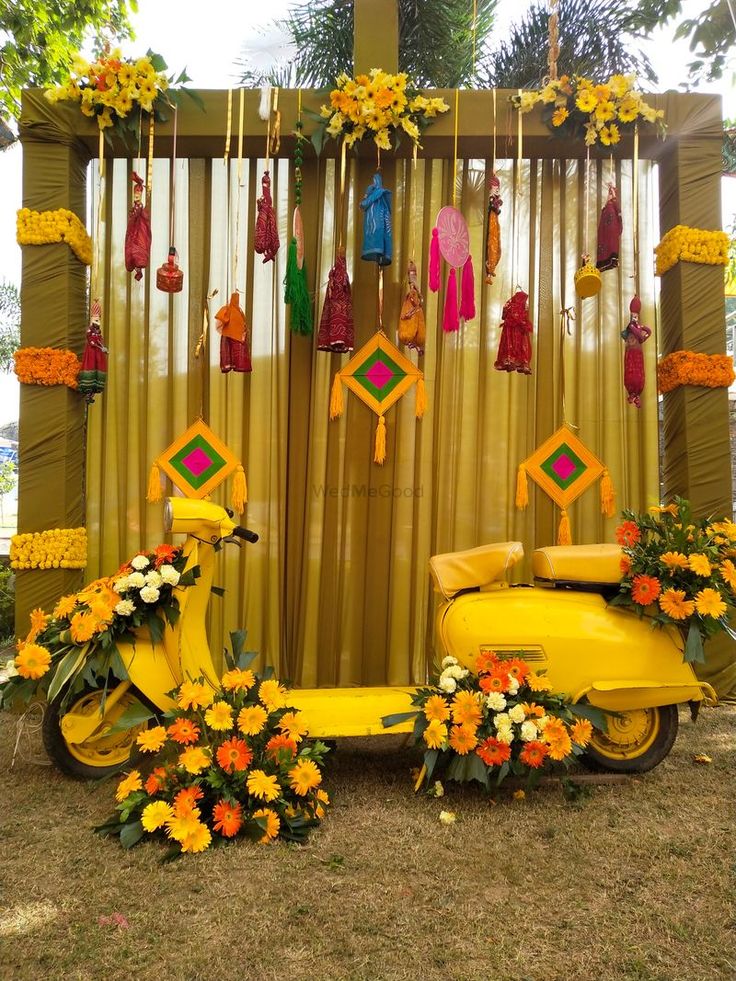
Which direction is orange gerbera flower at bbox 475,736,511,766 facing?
toward the camera

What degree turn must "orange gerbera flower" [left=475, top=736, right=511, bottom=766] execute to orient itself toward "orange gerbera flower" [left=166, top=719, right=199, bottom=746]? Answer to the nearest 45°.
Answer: approximately 90° to its right

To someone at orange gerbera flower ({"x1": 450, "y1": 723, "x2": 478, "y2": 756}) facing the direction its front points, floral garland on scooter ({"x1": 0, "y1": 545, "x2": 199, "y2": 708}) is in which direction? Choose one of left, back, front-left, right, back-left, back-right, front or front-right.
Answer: right

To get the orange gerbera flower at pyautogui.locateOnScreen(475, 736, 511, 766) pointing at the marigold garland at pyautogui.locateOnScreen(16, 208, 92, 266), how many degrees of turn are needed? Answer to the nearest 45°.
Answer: approximately 90° to its right

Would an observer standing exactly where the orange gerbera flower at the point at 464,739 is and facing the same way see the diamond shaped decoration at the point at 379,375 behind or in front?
behind

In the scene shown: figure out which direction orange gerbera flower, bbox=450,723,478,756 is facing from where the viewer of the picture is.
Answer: facing the viewer

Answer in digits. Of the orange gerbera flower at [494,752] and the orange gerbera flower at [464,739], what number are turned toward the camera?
2

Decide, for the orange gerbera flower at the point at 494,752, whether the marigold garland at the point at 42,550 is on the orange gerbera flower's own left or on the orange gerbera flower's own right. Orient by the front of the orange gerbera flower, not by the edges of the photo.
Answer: on the orange gerbera flower's own right

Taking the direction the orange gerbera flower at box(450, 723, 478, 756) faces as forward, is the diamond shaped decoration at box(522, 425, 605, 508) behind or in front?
behind
